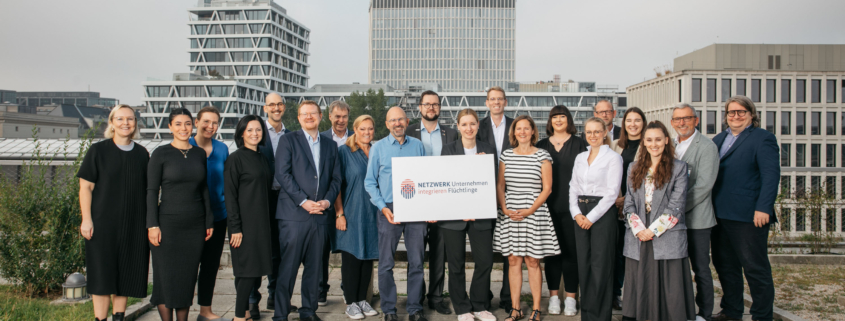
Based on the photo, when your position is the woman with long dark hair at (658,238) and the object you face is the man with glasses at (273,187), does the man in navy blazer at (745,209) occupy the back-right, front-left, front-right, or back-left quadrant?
back-right

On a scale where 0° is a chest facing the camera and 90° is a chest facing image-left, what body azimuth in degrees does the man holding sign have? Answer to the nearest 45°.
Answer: approximately 0°

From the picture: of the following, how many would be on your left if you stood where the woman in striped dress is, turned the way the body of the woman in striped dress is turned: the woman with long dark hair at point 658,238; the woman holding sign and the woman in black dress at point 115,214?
1

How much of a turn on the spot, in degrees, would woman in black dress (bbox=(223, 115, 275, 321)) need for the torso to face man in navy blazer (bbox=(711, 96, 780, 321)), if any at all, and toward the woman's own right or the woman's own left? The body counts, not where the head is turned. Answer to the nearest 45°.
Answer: approximately 45° to the woman's own left

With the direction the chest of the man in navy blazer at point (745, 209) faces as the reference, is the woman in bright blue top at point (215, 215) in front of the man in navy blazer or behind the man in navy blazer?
in front

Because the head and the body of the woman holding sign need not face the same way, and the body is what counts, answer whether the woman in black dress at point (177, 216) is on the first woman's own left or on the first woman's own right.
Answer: on the first woman's own right

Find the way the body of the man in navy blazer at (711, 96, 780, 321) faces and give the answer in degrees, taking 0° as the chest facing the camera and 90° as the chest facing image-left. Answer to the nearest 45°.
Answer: approximately 45°
